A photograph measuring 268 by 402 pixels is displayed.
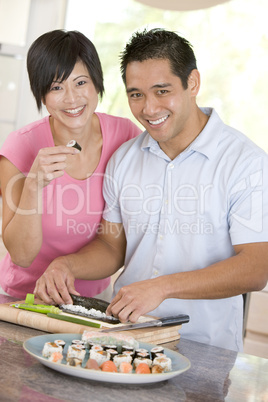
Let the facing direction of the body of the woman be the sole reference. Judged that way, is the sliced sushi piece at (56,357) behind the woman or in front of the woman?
in front

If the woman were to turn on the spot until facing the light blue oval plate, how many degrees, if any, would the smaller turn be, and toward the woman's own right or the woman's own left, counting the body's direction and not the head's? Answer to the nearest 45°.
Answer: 0° — they already face it

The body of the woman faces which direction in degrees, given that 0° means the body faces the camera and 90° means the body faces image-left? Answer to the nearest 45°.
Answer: approximately 0°

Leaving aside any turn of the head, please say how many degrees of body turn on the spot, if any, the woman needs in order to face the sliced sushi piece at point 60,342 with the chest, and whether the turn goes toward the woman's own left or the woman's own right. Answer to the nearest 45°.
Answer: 0° — they already face it

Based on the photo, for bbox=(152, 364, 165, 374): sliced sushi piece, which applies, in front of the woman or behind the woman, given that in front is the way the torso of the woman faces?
in front

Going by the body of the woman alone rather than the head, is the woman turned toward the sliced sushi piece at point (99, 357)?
yes

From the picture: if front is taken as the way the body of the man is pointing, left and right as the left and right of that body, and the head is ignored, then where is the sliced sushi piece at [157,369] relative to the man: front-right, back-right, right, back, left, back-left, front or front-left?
front-left

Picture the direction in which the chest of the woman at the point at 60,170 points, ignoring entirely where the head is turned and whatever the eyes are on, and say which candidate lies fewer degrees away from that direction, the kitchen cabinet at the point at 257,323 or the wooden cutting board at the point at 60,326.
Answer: the wooden cutting board
